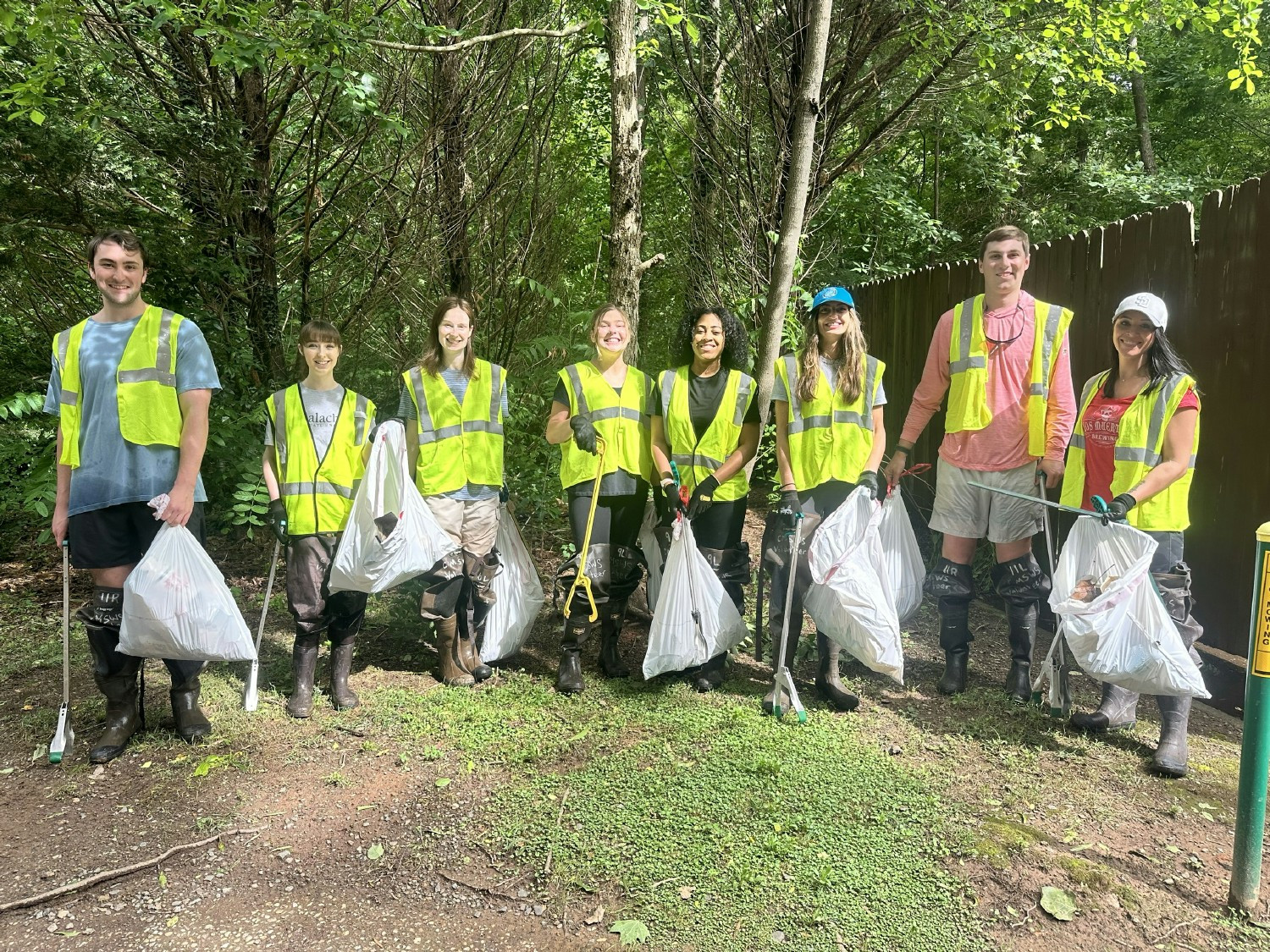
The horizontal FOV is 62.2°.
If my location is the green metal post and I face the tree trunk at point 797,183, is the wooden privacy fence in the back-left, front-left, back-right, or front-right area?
front-right

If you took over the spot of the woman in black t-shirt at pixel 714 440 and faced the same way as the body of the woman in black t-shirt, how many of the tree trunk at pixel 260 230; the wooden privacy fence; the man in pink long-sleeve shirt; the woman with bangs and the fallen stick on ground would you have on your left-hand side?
2

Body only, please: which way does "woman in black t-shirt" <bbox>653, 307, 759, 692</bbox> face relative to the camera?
toward the camera

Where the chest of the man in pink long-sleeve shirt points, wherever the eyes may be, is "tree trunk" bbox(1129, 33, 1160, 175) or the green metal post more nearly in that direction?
the green metal post

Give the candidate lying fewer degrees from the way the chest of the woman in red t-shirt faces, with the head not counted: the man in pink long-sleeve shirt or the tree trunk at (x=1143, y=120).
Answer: the man in pink long-sleeve shirt

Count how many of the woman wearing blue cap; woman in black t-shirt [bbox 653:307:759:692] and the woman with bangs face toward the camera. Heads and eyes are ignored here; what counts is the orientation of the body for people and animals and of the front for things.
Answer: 3

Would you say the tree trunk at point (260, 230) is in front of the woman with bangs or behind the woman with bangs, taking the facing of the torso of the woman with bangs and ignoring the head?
behind

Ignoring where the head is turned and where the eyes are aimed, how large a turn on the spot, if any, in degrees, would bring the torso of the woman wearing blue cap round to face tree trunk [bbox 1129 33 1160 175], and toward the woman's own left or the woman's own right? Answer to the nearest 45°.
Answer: approximately 180°

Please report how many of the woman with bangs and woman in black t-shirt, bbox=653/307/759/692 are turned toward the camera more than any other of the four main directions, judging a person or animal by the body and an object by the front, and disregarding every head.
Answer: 2

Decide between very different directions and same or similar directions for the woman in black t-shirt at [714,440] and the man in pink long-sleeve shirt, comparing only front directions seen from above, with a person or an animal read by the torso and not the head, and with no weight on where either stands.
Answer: same or similar directions

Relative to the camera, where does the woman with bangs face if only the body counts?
toward the camera

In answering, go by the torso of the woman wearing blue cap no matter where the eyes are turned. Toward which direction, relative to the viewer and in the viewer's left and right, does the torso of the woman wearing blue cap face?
facing the viewer

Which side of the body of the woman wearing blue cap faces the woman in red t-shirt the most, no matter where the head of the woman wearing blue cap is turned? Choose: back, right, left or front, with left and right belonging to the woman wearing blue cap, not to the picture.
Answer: left

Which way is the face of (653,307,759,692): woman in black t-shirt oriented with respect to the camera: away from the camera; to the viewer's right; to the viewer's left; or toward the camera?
toward the camera

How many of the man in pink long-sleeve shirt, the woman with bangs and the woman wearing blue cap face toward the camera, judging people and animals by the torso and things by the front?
3

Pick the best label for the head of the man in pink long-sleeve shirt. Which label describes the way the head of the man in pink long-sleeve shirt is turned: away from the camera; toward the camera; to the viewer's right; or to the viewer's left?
toward the camera

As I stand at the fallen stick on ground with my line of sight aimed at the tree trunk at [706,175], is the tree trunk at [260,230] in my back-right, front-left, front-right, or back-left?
front-left
